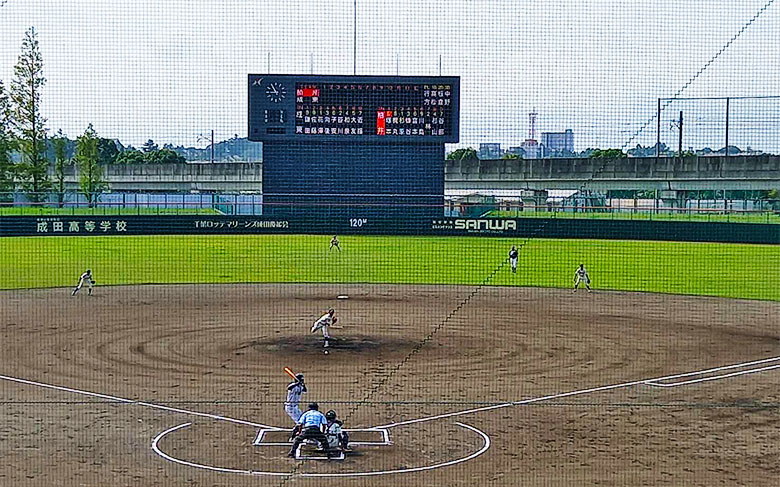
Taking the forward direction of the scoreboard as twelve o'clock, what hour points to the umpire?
The umpire is roughly at 12 o'clock from the scoreboard.

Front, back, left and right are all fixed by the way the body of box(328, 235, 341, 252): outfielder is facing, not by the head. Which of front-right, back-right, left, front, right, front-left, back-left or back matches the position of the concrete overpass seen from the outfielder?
back-left

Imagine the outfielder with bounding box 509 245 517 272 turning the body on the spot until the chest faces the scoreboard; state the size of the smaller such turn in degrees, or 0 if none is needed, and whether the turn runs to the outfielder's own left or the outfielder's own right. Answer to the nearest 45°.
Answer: approximately 135° to the outfielder's own right

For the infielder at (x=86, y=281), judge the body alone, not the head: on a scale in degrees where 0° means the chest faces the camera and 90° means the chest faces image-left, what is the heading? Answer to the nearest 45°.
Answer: approximately 315°

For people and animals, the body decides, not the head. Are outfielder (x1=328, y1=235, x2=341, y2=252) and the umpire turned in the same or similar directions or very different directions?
very different directions

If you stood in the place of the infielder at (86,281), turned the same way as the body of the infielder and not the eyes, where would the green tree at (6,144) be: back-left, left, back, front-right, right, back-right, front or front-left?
back-left

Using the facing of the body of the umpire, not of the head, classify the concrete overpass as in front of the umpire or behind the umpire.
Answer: in front

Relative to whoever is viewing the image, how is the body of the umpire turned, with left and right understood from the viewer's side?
facing away from the viewer

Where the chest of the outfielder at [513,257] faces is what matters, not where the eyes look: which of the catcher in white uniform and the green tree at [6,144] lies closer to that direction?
the catcher in white uniform

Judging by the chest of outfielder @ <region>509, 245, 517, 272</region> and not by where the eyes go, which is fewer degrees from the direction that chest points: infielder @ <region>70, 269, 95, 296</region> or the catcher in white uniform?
the catcher in white uniform

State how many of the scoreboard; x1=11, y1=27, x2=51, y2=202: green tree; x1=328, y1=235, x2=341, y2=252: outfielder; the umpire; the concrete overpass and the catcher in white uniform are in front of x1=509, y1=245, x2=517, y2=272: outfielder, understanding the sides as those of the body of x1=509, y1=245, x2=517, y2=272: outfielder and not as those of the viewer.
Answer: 2

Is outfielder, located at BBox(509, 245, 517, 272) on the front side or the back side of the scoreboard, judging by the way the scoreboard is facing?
on the front side

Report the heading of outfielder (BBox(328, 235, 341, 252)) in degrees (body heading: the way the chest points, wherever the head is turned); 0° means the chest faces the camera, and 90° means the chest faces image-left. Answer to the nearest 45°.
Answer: approximately 0°

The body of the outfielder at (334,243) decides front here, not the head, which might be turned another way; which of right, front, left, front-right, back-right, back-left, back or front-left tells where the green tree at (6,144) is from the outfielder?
back-right
